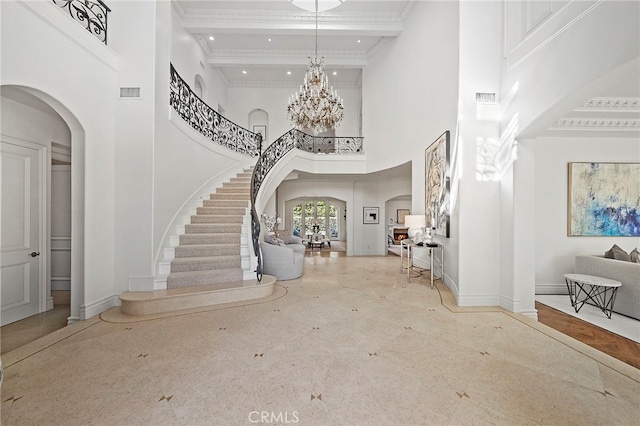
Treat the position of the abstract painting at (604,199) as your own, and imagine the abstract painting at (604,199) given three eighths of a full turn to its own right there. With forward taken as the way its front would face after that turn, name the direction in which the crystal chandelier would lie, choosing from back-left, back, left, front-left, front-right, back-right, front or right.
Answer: left

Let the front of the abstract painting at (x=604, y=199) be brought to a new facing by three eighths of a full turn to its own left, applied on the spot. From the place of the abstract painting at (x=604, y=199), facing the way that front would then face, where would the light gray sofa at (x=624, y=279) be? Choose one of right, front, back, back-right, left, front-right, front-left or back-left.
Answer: back-right

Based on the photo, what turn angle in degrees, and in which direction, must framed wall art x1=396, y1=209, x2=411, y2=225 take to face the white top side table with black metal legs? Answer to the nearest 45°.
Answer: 0° — it already faces it

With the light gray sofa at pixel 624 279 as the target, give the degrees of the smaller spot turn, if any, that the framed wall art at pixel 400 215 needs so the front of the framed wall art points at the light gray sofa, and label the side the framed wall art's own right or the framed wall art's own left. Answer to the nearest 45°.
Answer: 0° — it already faces it

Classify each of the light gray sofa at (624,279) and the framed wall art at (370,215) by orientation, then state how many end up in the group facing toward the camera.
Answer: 1

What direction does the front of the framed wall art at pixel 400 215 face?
toward the camera

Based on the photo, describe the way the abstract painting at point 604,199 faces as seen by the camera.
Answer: facing the viewer

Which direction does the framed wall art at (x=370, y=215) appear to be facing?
toward the camera

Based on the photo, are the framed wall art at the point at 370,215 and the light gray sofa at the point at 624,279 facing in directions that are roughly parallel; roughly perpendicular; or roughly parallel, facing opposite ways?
roughly perpendicular

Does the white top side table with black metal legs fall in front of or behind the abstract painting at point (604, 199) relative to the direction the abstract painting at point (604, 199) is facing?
in front

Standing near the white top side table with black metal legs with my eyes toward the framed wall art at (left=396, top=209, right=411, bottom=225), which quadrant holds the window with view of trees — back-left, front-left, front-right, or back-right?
front-left

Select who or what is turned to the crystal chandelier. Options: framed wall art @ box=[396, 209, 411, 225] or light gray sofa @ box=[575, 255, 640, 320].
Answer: the framed wall art

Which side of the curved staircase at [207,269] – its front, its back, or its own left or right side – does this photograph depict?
front
